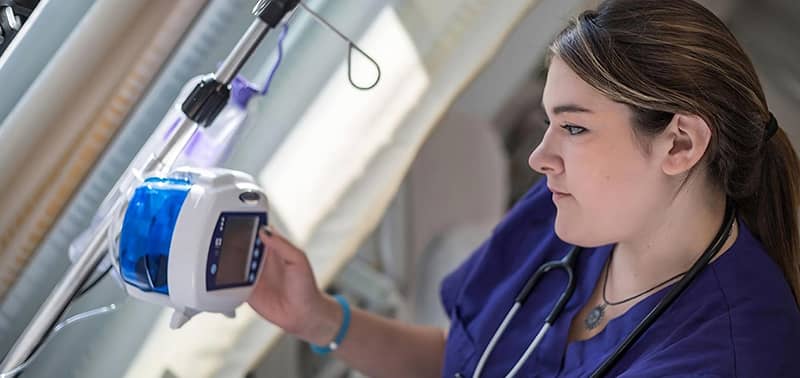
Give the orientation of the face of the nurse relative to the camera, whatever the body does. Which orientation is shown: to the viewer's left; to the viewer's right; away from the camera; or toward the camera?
to the viewer's left

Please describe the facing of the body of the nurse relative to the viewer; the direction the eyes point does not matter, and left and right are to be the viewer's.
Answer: facing the viewer and to the left of the viewer
